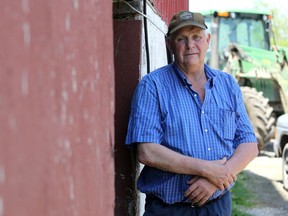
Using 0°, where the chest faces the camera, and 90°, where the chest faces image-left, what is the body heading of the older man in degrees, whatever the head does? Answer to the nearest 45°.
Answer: approximately 0°

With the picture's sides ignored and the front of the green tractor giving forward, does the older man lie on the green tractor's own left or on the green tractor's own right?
on the green tractor's own right

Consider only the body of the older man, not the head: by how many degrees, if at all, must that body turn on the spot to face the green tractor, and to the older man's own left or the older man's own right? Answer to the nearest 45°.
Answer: approximately 180°
